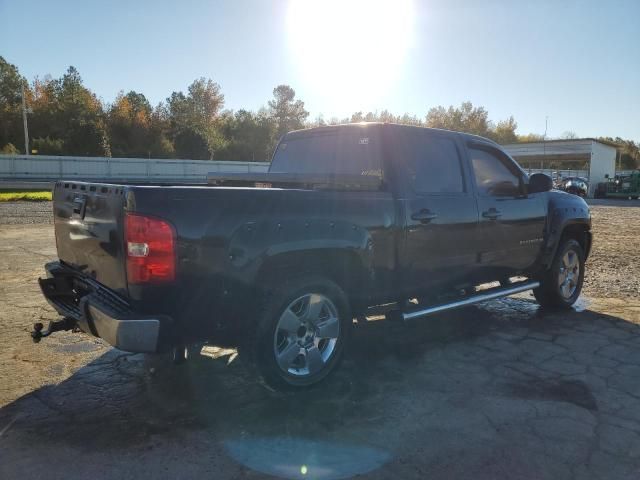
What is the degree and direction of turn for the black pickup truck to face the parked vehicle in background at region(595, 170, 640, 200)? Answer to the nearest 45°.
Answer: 0° — it already faces it

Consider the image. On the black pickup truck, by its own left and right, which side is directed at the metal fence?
left

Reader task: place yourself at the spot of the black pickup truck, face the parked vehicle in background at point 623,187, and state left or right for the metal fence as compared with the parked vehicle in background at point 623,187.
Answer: left

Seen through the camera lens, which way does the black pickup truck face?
facing away from the viewer and to the right of the viewer

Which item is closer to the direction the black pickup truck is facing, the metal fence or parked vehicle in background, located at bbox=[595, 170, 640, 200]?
the parked vehicle in background

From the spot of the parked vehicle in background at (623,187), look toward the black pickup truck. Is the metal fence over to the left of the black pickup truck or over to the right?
right
